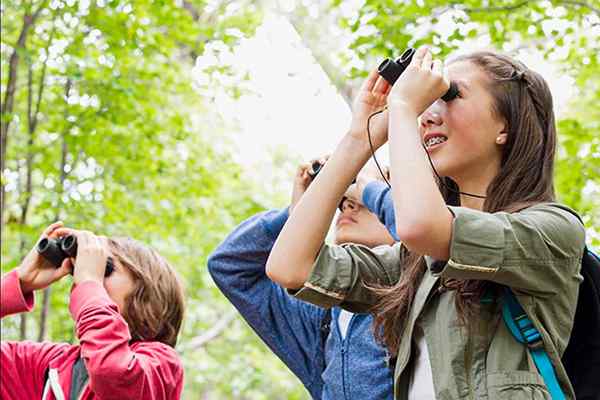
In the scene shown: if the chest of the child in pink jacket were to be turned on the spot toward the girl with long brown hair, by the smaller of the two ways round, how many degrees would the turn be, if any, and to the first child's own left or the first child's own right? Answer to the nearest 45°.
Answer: approximately 90° to the first child's own left

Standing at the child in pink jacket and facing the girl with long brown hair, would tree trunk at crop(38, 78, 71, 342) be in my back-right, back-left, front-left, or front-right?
back-left

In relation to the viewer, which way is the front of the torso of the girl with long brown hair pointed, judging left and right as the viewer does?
facing the viewer and to the left of the viewer

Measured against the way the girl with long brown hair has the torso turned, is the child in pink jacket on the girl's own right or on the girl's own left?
on the girl's own right

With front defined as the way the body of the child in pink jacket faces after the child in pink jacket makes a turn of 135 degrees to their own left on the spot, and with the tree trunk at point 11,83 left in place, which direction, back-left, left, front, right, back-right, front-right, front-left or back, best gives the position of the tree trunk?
left

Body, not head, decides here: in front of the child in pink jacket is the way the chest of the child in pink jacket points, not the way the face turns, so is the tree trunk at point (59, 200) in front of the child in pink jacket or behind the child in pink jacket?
behind
